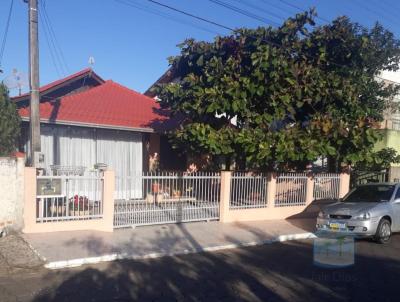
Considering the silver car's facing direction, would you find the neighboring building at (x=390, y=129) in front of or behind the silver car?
behind

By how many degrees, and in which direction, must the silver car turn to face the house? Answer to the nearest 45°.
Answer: approximately 45° to its right

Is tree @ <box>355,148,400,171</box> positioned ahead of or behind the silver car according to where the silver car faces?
behind

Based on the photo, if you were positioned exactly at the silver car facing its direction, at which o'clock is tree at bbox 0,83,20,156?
The tree is roughly at 1 o'clock from the silver car.

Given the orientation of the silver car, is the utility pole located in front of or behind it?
in front

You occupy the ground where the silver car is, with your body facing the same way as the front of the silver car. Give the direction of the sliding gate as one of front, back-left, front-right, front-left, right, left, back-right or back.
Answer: front-right

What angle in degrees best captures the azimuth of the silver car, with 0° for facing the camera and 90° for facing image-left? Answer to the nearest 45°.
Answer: approximately 45°
